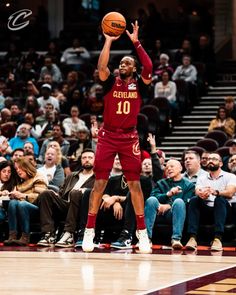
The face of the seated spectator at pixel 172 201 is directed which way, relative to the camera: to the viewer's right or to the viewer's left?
to the viewer's left

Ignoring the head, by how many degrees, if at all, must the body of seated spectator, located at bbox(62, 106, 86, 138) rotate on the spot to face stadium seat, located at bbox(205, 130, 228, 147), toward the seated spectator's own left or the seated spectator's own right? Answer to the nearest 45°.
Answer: approximately 45° to the seated spectator's own left

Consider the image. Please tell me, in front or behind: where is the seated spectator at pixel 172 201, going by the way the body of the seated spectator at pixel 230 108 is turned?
in front

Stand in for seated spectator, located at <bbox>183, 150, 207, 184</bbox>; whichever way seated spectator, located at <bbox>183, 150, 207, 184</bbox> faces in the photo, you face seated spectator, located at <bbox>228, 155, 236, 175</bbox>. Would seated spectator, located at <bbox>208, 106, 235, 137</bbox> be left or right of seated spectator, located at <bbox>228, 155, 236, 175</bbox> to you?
left

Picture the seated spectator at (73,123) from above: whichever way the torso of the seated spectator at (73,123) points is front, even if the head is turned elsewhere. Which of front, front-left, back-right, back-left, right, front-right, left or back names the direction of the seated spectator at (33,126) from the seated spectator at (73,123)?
right

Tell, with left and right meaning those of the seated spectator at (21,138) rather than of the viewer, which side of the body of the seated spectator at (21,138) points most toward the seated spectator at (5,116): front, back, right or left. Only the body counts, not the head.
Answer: back

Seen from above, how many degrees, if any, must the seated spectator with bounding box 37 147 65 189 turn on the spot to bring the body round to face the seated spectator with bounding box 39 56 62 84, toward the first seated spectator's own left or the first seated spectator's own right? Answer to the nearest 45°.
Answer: approximately 135° to the first seated spectator's own right

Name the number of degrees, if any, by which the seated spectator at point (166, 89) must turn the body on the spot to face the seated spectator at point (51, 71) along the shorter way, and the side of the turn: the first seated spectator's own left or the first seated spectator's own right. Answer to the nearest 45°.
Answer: approximately 135° to the first seated spectator's own right

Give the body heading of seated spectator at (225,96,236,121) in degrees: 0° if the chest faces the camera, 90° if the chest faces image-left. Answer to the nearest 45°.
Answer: approximately 45°

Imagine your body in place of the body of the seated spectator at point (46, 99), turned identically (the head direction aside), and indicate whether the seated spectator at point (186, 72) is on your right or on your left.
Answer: on your left
